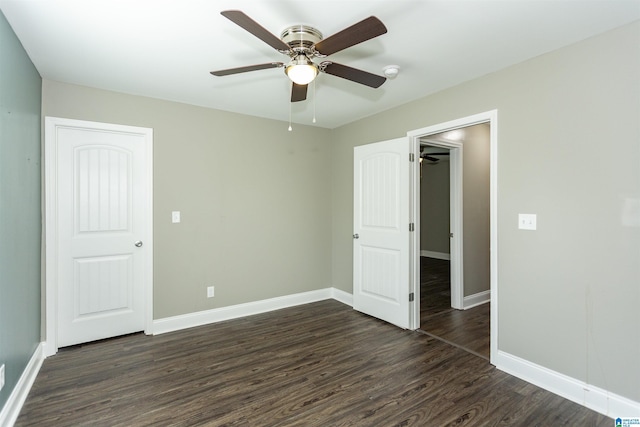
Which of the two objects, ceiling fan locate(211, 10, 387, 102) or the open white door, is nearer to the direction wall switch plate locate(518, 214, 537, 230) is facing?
the ceiling fan

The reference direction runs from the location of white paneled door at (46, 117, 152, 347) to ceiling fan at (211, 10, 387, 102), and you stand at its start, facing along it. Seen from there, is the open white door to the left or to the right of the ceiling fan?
left

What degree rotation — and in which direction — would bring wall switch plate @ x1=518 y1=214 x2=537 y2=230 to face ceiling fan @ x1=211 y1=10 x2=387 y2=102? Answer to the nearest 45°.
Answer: approximately 45° to its right

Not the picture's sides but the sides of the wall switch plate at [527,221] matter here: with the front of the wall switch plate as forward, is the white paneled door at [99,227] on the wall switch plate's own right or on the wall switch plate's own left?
on the wall switch plate's own right

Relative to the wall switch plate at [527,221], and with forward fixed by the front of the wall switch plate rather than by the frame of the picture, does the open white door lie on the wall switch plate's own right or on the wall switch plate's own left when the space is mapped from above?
on the wall switch plate's own right
